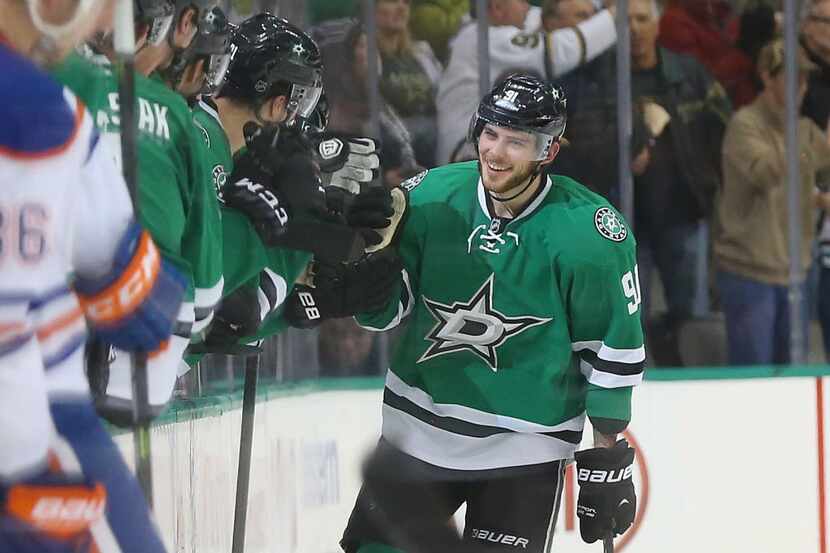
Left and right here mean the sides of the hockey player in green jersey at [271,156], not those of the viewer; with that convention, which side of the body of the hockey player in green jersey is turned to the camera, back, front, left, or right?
right

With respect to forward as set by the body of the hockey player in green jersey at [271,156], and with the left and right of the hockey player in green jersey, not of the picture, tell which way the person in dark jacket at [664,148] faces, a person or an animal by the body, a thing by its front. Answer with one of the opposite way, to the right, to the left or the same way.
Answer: to the right

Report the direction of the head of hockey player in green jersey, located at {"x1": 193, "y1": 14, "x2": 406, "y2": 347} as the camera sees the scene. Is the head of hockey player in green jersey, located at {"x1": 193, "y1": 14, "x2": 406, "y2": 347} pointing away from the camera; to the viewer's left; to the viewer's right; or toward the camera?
to the viewer's right

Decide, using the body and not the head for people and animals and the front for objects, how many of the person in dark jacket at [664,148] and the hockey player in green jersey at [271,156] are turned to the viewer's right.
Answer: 1

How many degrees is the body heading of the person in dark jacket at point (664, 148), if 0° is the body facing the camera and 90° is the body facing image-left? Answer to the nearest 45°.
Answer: approximately 0°

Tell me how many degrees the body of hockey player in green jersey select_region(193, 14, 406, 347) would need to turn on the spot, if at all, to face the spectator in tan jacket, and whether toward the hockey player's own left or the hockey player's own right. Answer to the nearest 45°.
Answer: approximately 45° to the hockey player's own left
